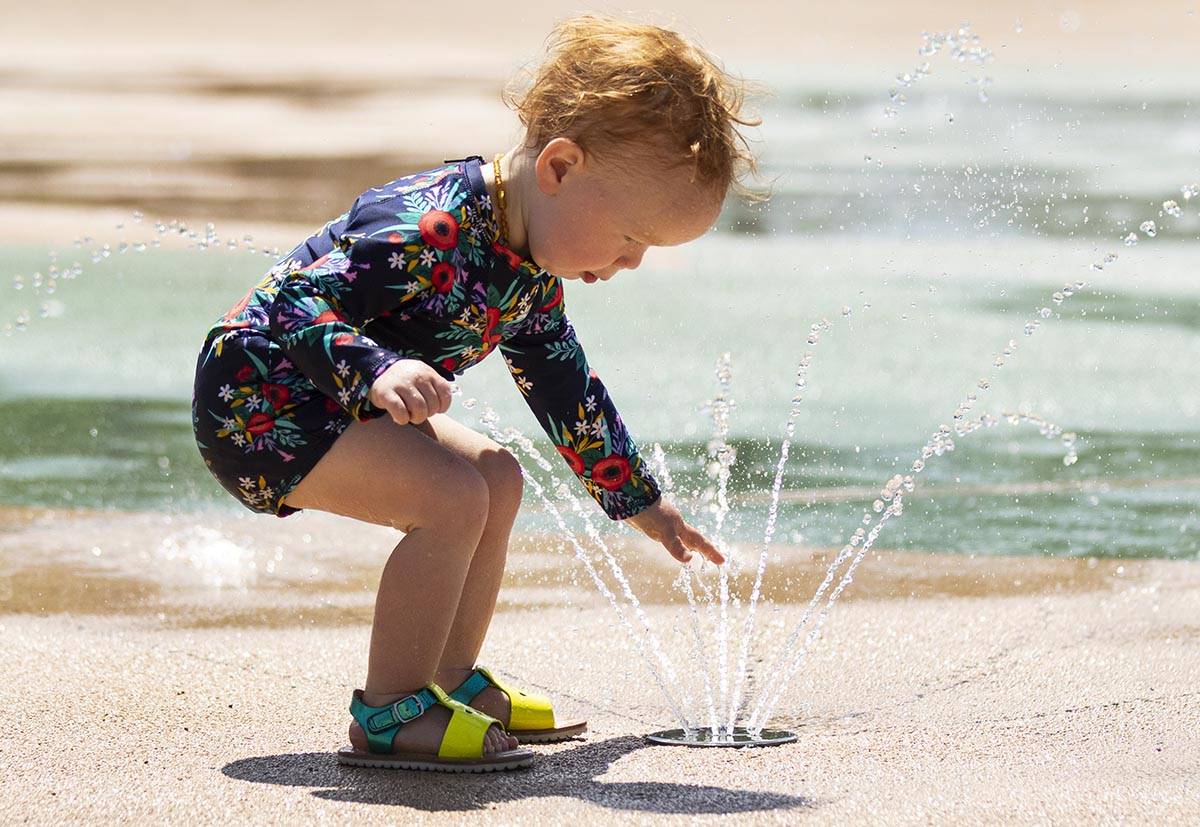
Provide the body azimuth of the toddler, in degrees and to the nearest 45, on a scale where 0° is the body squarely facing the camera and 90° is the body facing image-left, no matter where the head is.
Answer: approximately 270°

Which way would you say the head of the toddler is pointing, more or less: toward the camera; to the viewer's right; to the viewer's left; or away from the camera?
to the viewer's right
